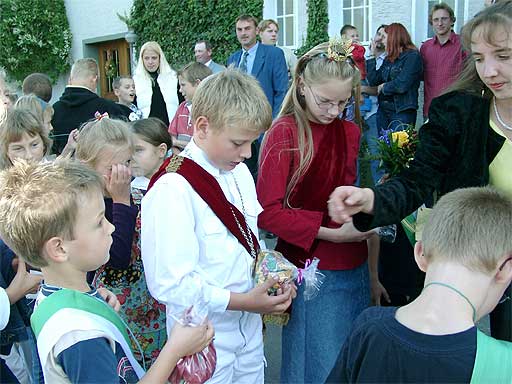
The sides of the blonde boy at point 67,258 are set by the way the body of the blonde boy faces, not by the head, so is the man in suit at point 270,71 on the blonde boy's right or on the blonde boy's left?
on the blonde boy's left

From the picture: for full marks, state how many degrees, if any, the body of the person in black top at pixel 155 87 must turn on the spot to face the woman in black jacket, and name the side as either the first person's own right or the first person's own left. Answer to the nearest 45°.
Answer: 0° — they already face them

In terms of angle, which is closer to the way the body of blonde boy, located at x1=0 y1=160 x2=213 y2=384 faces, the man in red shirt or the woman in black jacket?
the woman in black jacket

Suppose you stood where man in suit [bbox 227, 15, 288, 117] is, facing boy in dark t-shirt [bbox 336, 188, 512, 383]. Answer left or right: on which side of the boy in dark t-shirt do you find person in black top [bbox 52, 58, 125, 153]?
right

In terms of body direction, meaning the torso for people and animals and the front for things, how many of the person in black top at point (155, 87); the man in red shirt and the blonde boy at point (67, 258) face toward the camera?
2

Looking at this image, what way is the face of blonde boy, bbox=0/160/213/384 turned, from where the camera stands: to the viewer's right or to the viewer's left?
to the viewer's right

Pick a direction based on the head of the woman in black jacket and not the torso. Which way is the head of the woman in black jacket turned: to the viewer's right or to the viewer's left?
to the viewer's left

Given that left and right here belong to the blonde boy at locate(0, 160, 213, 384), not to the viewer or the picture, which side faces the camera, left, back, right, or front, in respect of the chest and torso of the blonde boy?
right

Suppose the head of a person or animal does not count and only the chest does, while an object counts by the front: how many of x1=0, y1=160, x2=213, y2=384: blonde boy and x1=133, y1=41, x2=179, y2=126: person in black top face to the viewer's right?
1

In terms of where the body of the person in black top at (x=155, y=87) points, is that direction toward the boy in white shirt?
yes

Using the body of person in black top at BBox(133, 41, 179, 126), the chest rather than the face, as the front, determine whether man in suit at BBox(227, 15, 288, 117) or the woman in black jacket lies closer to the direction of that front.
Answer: the woman in black jacket
